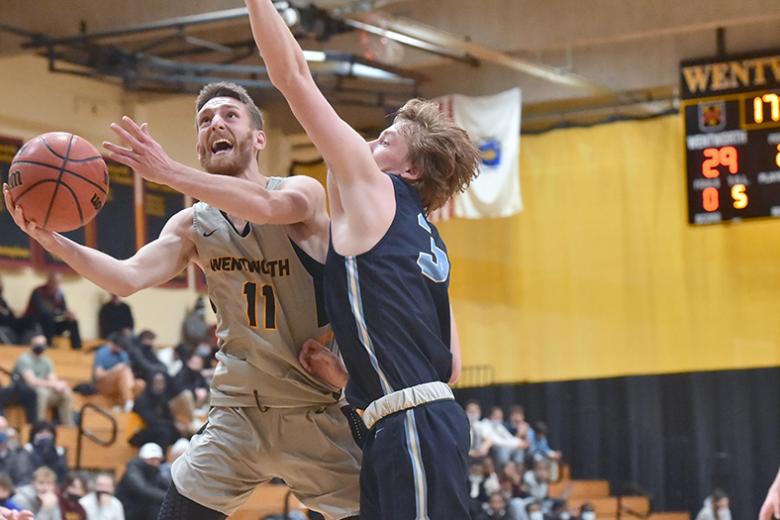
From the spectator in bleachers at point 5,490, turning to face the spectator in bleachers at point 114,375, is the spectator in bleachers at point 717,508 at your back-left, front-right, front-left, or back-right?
front-right

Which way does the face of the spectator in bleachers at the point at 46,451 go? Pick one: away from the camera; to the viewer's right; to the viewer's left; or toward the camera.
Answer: toward the camera

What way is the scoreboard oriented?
toward the camera

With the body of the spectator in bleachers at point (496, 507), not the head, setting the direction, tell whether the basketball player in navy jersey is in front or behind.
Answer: in front

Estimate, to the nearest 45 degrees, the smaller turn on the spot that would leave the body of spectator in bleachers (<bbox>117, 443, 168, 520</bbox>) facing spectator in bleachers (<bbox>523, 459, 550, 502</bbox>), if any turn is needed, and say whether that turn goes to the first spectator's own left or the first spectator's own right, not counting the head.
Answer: approximately 90° to the first spectator's own left

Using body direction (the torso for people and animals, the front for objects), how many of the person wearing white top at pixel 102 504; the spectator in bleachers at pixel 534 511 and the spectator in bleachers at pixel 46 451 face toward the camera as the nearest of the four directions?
3

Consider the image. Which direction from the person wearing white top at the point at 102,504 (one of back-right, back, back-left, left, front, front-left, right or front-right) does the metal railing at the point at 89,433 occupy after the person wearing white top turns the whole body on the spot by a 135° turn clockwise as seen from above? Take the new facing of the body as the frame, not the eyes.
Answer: front-right

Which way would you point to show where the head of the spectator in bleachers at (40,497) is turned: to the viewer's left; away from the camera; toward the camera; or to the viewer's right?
toward the camera

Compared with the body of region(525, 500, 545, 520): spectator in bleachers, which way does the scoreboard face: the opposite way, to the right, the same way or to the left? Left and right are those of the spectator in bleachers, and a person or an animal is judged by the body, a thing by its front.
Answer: the same way

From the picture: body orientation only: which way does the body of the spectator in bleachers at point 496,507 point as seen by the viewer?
toward the camera
